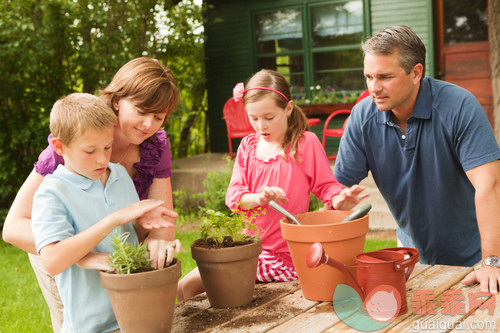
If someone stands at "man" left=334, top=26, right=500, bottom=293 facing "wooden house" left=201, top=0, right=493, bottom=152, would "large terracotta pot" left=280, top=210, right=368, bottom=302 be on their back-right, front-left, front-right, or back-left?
back-left

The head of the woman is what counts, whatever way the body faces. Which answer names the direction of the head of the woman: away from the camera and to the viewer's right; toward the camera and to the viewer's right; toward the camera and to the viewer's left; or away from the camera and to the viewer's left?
toward the camera and to the viewer's right

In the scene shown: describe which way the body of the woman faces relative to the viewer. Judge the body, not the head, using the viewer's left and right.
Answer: facing the viewer and to the right of the viewer

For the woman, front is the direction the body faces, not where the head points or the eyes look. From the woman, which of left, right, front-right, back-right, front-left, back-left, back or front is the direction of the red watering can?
front

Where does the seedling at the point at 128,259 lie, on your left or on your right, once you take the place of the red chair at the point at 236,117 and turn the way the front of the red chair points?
on your right

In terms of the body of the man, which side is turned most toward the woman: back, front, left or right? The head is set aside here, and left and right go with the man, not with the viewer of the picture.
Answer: front

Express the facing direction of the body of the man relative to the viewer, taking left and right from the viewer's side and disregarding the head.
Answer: facing the viewer and to the left of the viewer

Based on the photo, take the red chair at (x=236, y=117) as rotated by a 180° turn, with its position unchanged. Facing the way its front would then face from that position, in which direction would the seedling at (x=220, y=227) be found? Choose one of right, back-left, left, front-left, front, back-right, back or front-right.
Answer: back-left

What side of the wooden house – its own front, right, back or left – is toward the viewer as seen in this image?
front

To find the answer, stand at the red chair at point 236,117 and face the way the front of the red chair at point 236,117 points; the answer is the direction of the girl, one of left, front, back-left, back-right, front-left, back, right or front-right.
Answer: front-right

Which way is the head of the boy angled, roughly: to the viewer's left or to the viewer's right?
to the viewer's right

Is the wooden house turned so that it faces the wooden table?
yes

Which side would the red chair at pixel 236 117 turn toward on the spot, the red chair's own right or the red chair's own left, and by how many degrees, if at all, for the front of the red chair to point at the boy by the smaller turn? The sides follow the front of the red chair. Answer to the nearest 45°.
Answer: approximately 45° to the red chair's own right

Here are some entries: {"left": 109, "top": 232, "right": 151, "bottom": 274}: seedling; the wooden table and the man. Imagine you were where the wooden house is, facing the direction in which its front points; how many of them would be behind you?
0

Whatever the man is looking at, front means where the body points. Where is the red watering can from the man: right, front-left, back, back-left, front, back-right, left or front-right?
front-left

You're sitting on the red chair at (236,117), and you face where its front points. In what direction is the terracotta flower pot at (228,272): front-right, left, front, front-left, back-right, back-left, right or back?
front-right

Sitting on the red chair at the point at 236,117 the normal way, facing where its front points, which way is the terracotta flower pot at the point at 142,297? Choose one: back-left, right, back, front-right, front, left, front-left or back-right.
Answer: front-right
